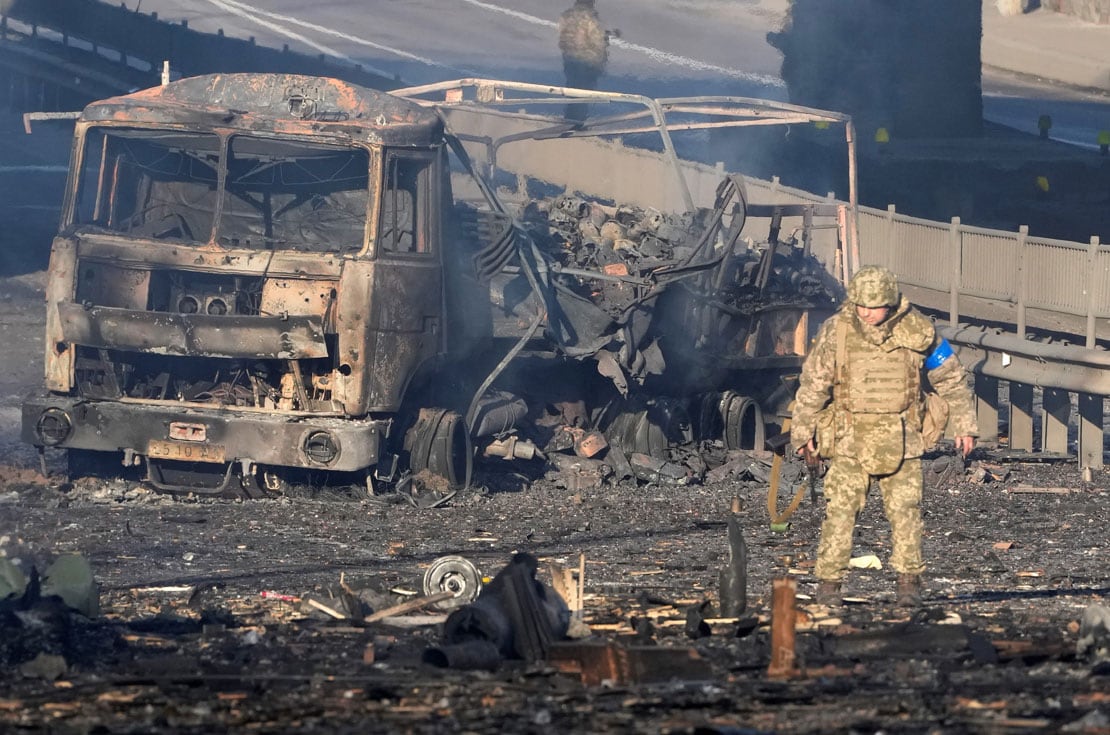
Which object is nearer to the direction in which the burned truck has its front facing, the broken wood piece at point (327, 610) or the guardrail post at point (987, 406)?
the broken wood piece

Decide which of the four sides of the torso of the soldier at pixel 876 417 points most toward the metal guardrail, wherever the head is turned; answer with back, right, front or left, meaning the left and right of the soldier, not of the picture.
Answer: back

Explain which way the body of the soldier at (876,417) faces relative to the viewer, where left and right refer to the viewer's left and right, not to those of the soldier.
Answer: facing the viewer

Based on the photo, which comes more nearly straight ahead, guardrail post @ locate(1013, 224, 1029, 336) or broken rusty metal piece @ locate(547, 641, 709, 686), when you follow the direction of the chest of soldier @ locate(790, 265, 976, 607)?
the broken rusty metal piece

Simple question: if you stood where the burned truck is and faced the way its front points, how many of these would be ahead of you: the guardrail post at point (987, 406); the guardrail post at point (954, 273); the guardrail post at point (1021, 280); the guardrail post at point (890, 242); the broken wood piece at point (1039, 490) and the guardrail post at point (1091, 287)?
0

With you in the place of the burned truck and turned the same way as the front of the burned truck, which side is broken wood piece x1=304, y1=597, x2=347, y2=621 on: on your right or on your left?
on your left

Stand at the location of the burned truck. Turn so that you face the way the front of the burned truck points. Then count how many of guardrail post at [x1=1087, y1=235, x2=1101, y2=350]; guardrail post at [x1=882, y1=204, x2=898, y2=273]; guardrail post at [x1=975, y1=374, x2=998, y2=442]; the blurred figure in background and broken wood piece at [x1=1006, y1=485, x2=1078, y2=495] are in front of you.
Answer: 0

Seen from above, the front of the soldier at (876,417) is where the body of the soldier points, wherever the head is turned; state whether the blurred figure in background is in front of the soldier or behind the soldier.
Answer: behind

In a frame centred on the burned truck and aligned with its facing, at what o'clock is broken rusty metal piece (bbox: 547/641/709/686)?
The broken rusty metal piece is roughly at 10 o'clock from the burned truck.

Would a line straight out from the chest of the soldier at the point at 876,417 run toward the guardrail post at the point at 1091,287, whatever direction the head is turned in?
no

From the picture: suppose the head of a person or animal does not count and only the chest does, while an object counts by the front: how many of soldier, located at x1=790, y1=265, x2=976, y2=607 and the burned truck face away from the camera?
0

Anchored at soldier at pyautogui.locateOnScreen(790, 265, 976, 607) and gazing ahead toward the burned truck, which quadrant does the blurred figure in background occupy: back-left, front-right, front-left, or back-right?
front-right

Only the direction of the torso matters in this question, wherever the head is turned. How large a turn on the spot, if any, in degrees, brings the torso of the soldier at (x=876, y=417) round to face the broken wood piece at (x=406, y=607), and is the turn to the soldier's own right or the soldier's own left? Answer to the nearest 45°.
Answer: approximately 45° to the soldier's own right

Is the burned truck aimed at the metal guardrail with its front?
no

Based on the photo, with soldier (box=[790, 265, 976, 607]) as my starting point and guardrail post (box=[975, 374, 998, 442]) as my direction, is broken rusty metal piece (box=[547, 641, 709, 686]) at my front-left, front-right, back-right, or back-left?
back-left

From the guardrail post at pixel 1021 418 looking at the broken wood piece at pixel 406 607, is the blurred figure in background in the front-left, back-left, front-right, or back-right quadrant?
back-right

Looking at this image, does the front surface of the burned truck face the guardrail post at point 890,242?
no

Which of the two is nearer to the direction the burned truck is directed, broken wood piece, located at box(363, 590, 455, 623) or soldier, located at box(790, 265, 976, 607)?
the broken wood piece

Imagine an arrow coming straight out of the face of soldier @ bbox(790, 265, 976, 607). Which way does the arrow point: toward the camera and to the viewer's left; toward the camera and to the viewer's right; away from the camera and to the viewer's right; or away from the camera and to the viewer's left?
toward the camera and to the viewer's left

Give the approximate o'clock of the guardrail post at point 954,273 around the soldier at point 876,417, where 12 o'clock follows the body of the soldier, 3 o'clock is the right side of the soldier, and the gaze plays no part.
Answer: The guardrail post is roughly at 6 o'clock from the soldier.
